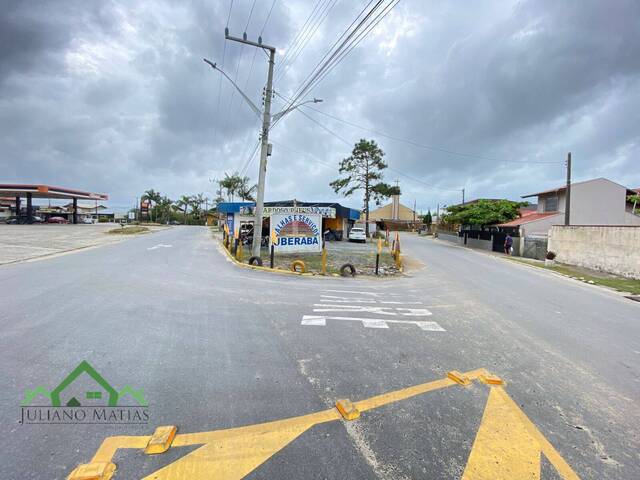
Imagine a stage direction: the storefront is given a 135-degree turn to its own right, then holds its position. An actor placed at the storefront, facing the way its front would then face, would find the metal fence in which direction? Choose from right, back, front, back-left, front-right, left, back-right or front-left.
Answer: back-right

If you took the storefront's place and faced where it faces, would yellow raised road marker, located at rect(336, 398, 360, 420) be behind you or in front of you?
in front

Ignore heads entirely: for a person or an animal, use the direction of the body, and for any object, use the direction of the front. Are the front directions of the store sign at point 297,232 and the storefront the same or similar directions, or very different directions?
same or similar directions

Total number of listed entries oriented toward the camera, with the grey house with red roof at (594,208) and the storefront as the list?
1

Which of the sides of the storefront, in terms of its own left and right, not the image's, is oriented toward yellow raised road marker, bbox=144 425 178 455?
front

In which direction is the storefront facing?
toward the camera

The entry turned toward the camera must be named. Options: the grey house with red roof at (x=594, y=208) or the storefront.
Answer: the storefront

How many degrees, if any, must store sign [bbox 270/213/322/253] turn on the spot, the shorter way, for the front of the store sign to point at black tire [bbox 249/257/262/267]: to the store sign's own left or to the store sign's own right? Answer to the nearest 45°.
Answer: approximately 45° to the store sign's own right

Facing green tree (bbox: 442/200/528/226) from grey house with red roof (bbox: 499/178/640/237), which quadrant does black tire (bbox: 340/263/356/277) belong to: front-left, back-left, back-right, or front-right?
front-left

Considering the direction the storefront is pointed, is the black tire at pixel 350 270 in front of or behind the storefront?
in front

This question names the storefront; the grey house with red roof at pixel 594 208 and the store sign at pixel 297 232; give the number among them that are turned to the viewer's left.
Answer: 1

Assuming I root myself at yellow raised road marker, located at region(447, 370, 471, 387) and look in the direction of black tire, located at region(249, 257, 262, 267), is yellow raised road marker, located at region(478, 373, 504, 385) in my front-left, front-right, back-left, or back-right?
back-right

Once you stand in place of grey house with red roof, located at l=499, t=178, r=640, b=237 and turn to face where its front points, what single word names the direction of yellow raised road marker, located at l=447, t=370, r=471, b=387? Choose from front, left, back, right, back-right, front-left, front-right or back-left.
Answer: left

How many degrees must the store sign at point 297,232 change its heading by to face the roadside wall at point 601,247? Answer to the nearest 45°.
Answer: approximately 90° to its left

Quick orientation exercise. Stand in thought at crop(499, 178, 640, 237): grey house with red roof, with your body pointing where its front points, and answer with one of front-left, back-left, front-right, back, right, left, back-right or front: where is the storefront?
front-left

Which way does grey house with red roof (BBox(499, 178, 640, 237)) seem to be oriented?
to the viewer's left
